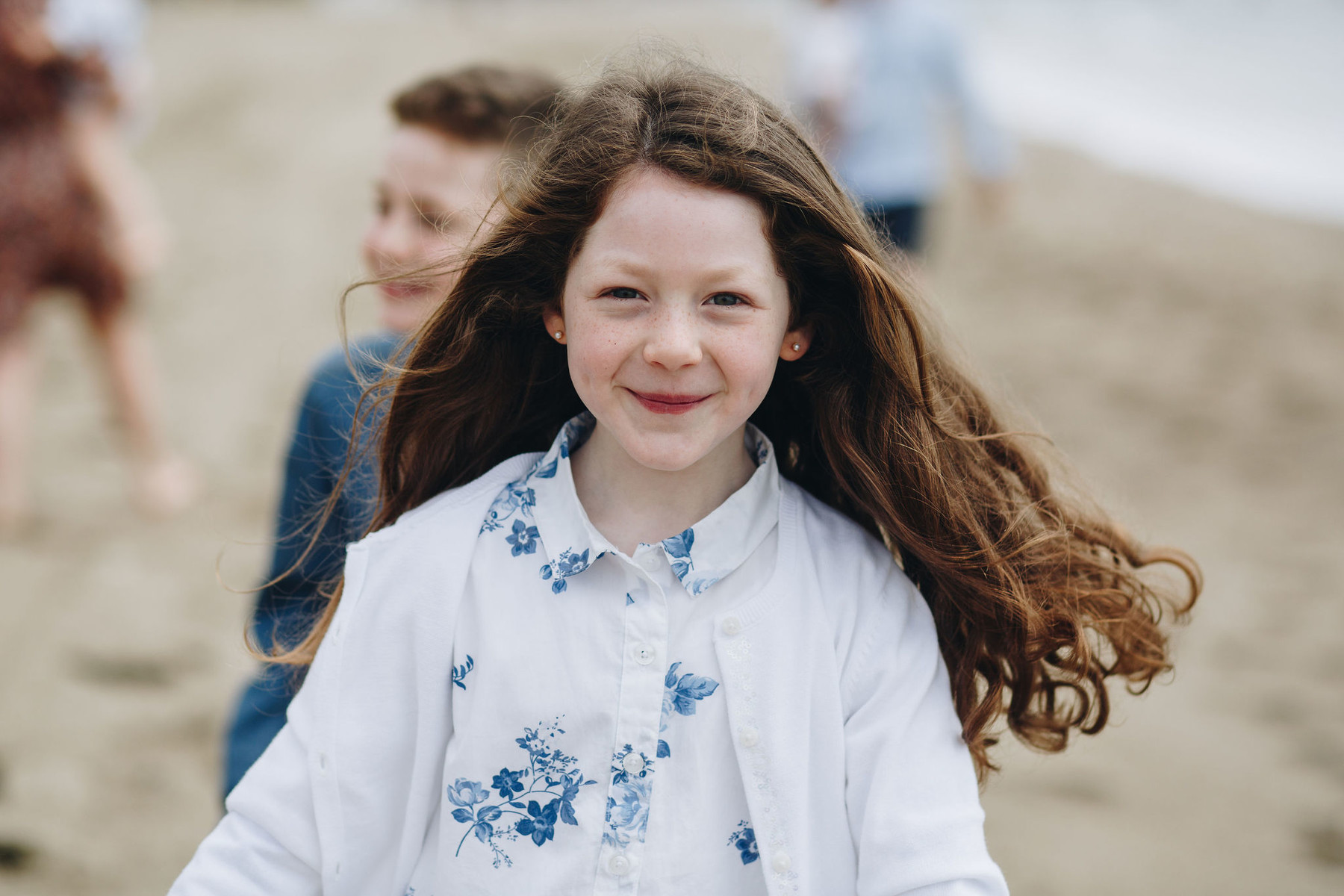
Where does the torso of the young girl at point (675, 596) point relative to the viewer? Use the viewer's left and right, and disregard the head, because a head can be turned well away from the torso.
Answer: facing the viewer

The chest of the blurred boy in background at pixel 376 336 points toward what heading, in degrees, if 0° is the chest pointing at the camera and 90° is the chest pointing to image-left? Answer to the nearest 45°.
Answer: approximately 45°

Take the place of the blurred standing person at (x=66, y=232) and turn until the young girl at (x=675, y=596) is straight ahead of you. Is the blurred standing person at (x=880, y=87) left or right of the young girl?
left

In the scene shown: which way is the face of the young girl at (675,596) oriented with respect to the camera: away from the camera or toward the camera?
toward the camera

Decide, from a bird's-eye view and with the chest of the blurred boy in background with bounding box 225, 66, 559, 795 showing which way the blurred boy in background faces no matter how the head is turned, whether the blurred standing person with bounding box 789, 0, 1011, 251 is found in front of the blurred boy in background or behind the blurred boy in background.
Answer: behind

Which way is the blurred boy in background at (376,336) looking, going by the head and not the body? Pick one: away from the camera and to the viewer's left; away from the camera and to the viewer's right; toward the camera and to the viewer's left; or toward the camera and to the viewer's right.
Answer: toward the camera and to the viewer's left
